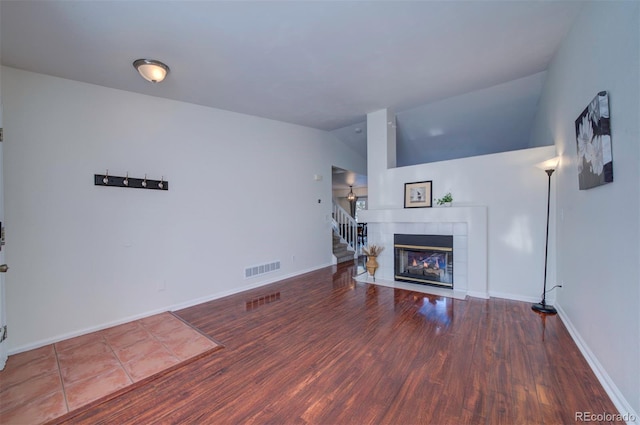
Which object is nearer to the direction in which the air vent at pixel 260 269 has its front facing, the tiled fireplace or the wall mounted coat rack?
the tiled fireplace

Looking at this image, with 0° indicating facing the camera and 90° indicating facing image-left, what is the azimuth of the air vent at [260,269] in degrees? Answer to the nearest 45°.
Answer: approximately 315°

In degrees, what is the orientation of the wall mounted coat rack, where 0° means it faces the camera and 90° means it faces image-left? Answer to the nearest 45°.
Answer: approximately 315°

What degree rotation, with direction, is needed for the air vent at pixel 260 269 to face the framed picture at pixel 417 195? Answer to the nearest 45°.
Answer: approximately 45° to its left

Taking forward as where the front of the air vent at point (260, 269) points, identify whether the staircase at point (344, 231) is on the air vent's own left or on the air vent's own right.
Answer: on the air vent's own left
